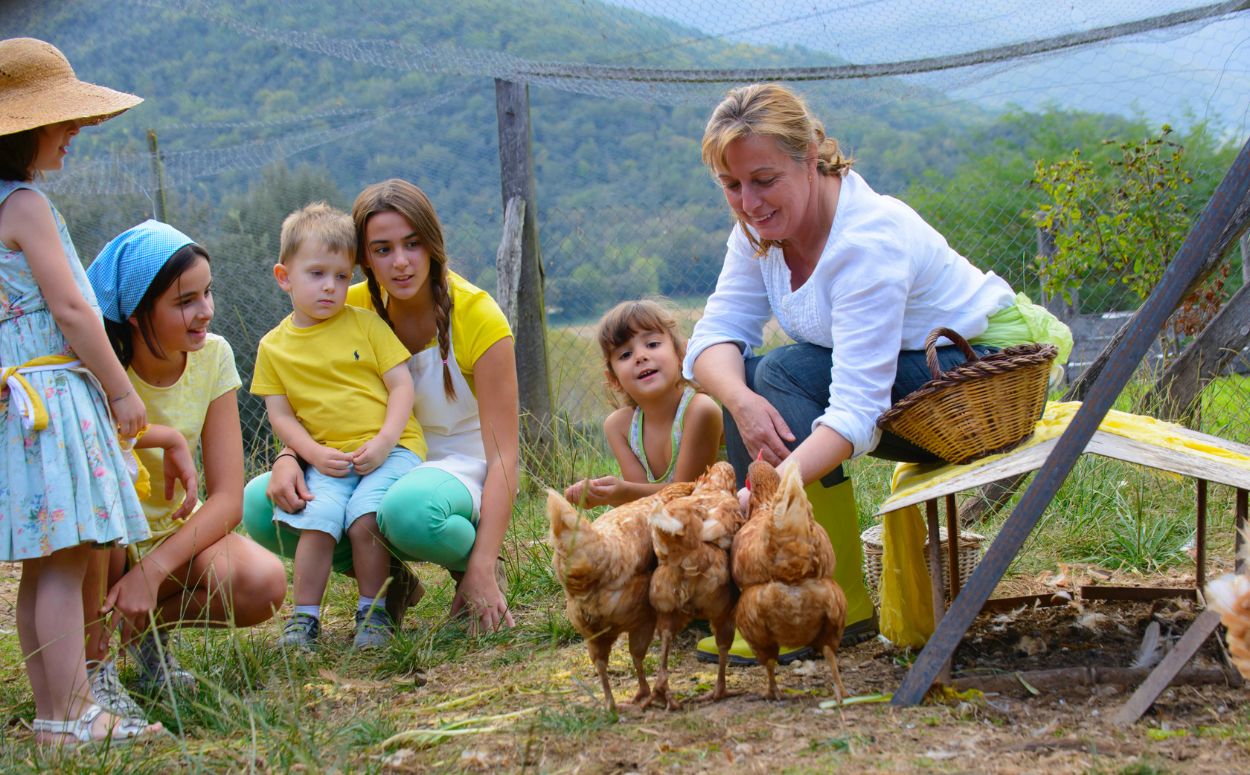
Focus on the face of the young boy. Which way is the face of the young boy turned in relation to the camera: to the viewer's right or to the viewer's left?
to the viewer's right

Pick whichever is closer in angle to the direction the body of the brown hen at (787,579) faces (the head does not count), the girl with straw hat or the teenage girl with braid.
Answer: the teenage girl with braid

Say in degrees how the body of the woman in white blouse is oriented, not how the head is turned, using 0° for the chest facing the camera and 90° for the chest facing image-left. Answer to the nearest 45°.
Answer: approximately 45°

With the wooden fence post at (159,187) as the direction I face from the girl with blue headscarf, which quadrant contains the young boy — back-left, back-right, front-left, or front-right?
front-right

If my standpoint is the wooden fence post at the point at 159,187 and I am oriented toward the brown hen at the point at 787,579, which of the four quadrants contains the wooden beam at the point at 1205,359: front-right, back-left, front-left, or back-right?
front-left

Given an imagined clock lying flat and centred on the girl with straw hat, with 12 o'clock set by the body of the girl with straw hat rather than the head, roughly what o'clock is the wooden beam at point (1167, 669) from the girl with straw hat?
The wooden beam is roughly at 1 o'clock from the girl with straw hat.

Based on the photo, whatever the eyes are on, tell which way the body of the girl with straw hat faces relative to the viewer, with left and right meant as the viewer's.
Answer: facing to the right of the viewer

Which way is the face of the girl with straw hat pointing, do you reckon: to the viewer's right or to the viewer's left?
to the viewer's right

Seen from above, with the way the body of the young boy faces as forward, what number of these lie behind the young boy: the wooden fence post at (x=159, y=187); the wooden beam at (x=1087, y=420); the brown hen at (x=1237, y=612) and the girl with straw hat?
1

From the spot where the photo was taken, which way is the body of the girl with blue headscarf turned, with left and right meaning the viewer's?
facing the viewer and to the right of the viewer

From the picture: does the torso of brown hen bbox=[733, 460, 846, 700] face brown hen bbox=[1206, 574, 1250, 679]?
no

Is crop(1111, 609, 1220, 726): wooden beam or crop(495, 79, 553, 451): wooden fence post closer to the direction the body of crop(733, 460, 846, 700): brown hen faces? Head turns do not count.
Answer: the wooden fence post

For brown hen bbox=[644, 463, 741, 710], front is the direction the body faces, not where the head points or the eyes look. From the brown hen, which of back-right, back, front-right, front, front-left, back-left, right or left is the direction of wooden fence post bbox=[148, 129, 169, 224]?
left

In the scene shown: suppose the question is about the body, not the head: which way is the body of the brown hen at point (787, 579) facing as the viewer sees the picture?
away from the camera

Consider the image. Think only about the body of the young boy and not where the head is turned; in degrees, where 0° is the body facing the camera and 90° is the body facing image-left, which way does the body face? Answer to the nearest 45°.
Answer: approximately 0°

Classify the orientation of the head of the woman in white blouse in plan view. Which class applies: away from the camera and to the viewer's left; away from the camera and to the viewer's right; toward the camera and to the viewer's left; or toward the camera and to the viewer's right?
toward the camera and to the viewer's left
